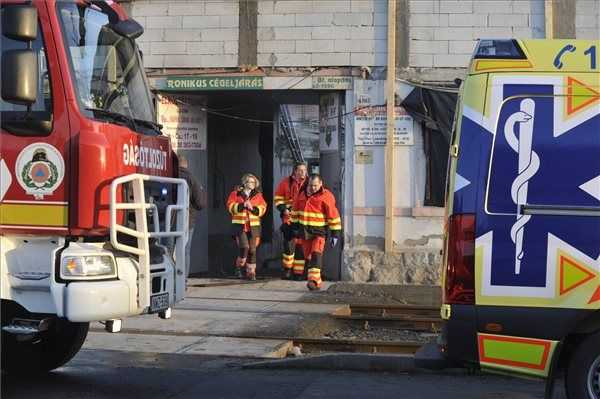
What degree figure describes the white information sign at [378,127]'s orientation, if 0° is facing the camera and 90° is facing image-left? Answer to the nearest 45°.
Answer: approximately 0°

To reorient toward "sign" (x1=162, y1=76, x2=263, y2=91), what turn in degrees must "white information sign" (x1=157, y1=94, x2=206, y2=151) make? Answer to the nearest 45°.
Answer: approximately 45° to its left

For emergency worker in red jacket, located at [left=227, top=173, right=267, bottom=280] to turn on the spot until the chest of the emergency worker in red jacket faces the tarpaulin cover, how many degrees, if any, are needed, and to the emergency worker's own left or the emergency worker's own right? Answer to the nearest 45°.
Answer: approximately 90° to the emergency worker's own left

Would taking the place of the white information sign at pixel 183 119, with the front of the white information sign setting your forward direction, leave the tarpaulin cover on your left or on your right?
on your left

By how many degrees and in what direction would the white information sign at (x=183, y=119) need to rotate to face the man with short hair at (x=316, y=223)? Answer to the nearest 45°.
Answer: approximately 45° to its left
